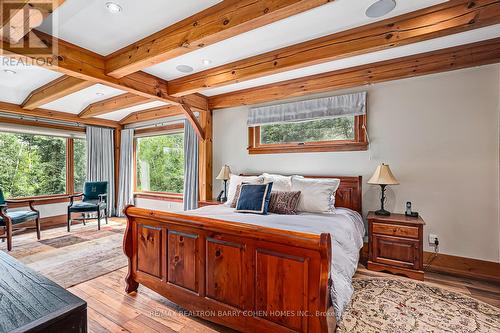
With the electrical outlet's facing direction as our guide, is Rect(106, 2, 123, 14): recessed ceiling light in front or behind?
in front

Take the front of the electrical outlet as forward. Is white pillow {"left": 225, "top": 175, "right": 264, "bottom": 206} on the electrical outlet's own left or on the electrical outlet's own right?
on the electrical outlet's own right

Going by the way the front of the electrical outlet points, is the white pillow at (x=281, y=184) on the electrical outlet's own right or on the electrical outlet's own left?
on the electrical outlet's own right

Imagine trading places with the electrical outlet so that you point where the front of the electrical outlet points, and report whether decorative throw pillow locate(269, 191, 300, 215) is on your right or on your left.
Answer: on your right

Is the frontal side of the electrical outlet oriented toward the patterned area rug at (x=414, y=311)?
yes

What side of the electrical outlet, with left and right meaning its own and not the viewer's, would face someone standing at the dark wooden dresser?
front

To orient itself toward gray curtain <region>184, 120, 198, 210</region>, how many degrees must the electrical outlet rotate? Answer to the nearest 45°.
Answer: approximately 90° to its right

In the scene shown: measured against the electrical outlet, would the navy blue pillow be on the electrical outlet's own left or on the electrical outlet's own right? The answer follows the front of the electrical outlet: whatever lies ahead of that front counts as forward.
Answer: on the electrical outlet's own right

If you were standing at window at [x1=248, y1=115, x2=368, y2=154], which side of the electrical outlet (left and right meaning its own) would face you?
right

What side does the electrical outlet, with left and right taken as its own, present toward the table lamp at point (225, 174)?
right

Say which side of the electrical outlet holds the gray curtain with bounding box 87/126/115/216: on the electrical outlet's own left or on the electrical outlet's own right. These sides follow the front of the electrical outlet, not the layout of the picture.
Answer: on the electrical outlet's own right

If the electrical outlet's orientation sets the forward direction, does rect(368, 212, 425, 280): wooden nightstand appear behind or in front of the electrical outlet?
in front

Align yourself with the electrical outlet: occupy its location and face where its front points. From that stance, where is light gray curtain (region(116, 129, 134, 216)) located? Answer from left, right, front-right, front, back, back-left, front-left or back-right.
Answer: right

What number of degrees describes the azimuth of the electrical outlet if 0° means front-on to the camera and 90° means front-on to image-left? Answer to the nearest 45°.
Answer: approximately 0°

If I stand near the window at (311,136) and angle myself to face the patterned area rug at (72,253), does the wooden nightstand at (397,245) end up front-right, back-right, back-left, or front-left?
back-left
